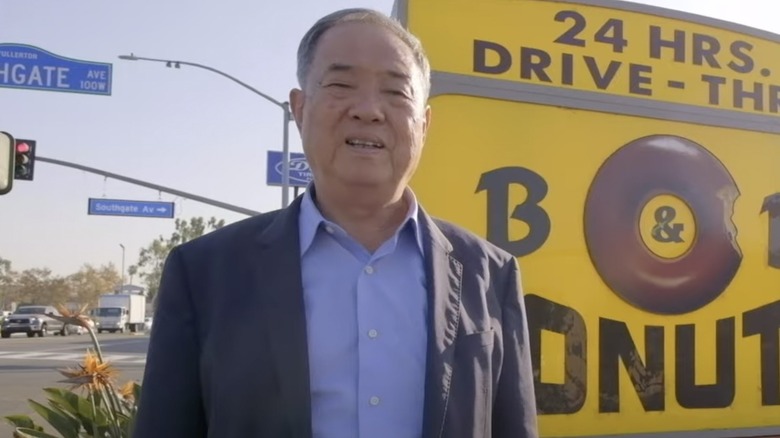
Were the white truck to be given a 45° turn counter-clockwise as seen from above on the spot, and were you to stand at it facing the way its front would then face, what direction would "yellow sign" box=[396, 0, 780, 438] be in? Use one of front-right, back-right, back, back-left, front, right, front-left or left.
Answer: front

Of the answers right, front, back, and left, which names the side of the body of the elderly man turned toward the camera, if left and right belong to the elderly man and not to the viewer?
front

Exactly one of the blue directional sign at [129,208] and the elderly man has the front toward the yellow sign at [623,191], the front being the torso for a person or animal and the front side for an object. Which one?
the blue directional sign

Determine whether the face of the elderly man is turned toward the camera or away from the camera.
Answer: toward the camera

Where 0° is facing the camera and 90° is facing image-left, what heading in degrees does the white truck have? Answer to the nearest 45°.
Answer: approximately 45°

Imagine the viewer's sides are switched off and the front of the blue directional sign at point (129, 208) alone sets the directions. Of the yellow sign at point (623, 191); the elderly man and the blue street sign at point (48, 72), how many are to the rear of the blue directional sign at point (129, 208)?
0

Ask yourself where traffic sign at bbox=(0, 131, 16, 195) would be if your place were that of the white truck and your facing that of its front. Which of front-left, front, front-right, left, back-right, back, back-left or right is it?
front-left

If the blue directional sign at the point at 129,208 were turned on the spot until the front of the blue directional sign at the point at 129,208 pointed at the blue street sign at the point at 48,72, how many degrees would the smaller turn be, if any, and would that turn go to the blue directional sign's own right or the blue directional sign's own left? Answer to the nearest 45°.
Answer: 0° — it already faces it

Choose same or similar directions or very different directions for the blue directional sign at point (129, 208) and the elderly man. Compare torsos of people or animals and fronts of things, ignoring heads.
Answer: same or similar directions

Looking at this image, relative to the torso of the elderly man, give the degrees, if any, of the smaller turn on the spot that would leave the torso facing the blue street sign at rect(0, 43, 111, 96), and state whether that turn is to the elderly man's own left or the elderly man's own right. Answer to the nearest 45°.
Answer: approximately 180°

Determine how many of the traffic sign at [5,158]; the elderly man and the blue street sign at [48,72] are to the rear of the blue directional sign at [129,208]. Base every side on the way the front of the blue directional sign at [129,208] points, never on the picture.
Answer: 0
